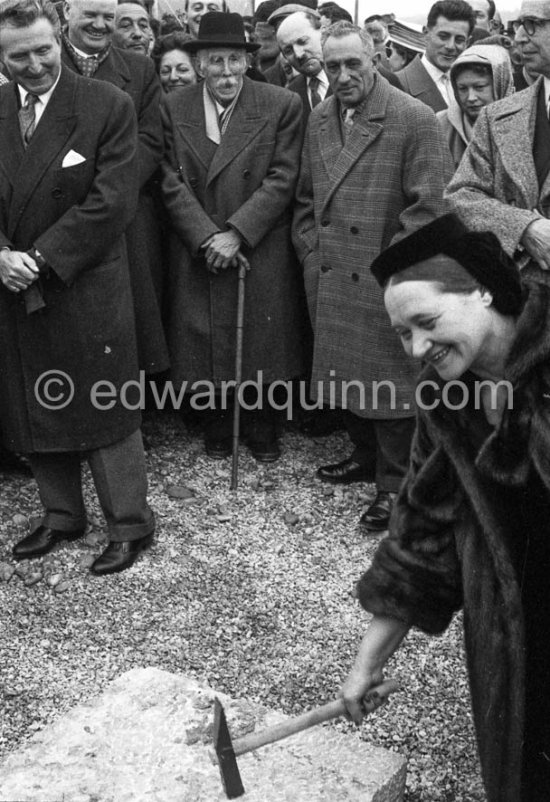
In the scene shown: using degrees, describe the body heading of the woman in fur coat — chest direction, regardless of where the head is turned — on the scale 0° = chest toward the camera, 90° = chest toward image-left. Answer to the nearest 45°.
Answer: approximately 45°

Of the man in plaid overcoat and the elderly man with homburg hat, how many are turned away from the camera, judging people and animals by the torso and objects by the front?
0

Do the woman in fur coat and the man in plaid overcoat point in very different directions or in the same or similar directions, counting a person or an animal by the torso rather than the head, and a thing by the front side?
same or similar directions

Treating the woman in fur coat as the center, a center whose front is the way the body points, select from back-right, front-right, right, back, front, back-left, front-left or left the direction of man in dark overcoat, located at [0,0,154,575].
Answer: right

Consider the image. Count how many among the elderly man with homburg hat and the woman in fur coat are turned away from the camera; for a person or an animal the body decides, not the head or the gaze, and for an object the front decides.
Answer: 0

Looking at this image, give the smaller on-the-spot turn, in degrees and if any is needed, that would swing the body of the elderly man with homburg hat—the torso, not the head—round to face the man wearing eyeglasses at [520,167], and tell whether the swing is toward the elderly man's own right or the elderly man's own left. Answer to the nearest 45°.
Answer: approximately 45° to the elderly man's own left

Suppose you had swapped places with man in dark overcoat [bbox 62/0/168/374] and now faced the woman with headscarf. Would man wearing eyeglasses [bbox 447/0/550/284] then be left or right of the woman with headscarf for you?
right

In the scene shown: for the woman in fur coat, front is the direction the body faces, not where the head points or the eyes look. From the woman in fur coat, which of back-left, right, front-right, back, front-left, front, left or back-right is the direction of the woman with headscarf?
back-right

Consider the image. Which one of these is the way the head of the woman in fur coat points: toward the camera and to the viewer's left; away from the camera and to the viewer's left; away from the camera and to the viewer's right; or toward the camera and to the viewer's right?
toward the camera and to the viewer's left

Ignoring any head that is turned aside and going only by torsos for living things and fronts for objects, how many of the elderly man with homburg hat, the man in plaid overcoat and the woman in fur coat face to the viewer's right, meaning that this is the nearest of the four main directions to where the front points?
0

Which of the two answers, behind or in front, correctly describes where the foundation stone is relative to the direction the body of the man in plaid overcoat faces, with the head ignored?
in front

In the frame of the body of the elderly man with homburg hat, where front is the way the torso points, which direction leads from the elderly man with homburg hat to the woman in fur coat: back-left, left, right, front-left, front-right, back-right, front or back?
front

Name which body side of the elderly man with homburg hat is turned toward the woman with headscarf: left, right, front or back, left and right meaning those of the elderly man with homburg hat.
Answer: left

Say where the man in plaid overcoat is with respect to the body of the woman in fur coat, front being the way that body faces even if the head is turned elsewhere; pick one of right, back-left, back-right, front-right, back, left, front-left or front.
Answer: back-right

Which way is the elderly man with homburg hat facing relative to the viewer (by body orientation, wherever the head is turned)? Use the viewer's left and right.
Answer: facing the viewer

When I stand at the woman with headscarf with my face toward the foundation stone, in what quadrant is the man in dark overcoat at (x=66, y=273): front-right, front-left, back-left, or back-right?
front-right

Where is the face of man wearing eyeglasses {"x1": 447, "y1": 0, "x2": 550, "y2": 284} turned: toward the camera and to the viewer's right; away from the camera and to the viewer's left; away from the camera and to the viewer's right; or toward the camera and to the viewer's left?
toward the camera and to the viewer's left
